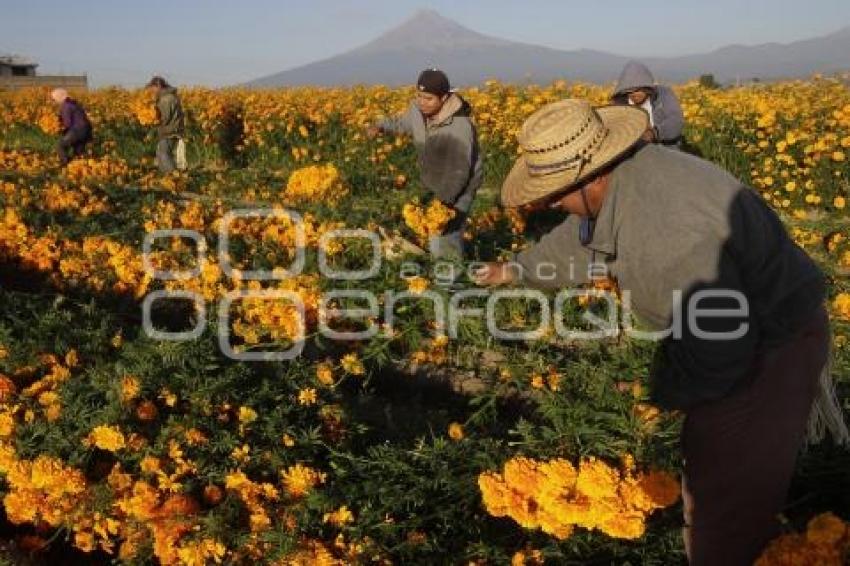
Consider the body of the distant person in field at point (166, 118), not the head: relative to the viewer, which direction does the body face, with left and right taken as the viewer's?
facing to the left of the viewer

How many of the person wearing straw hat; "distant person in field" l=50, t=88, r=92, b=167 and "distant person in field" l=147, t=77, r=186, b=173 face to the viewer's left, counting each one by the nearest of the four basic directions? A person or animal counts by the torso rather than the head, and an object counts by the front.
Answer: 3

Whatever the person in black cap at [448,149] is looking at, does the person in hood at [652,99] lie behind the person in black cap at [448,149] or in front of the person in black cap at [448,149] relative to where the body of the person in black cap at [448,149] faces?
behind

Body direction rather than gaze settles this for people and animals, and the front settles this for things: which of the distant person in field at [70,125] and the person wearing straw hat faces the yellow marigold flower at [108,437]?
the person wearing straw hat

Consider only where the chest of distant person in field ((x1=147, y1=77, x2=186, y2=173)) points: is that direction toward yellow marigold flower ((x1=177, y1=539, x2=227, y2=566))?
no

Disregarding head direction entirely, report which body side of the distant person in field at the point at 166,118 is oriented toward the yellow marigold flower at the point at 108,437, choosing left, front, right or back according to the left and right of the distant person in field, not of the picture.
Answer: left

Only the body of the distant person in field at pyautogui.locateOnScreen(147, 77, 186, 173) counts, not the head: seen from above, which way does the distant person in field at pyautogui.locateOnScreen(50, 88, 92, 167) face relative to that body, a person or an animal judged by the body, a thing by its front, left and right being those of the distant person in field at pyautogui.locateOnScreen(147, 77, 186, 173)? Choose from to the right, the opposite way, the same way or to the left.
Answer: the same way

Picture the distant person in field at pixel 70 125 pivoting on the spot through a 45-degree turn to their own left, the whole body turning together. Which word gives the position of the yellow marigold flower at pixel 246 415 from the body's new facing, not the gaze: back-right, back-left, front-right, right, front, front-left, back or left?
front-left

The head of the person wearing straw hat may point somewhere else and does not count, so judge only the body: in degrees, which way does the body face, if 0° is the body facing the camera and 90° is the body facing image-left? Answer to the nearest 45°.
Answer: approximately 90°

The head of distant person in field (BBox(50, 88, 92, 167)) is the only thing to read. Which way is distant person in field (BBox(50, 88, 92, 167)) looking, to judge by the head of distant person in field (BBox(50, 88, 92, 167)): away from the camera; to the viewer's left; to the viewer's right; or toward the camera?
to the viewer's left

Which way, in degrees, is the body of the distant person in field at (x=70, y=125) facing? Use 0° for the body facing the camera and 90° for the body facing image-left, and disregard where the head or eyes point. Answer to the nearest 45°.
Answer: approximately 90°

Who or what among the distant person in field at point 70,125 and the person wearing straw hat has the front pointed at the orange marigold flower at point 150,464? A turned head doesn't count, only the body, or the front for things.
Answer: the person wearing straw hat

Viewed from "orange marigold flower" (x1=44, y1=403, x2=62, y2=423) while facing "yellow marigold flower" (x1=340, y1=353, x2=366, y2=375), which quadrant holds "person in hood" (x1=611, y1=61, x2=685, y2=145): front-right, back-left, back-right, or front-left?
front-left

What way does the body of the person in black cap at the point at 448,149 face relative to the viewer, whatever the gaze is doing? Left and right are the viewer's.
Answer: facing the viewer and to the left of the viewer
